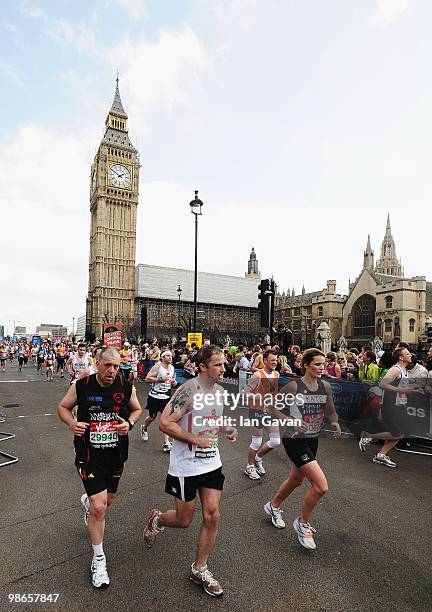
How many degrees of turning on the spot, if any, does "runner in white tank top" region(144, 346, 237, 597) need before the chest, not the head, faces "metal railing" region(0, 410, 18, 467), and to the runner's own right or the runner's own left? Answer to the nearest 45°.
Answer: approximately 180°

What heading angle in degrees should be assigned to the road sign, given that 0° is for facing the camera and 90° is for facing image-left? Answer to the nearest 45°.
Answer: approximately 0°

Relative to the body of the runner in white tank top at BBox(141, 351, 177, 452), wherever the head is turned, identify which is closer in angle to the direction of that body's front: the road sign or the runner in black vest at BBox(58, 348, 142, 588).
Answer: the runner in black vest

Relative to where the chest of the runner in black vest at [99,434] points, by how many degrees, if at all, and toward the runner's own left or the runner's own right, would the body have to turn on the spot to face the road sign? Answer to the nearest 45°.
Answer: approximately 180°

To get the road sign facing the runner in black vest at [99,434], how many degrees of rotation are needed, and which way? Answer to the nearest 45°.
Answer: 0° — it already faces them

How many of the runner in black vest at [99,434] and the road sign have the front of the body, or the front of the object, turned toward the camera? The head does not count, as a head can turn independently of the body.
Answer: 2

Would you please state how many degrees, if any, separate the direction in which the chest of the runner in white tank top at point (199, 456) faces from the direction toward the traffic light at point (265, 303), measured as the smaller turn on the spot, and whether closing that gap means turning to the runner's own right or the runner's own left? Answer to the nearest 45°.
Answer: approximately 135° to the runner's own left
